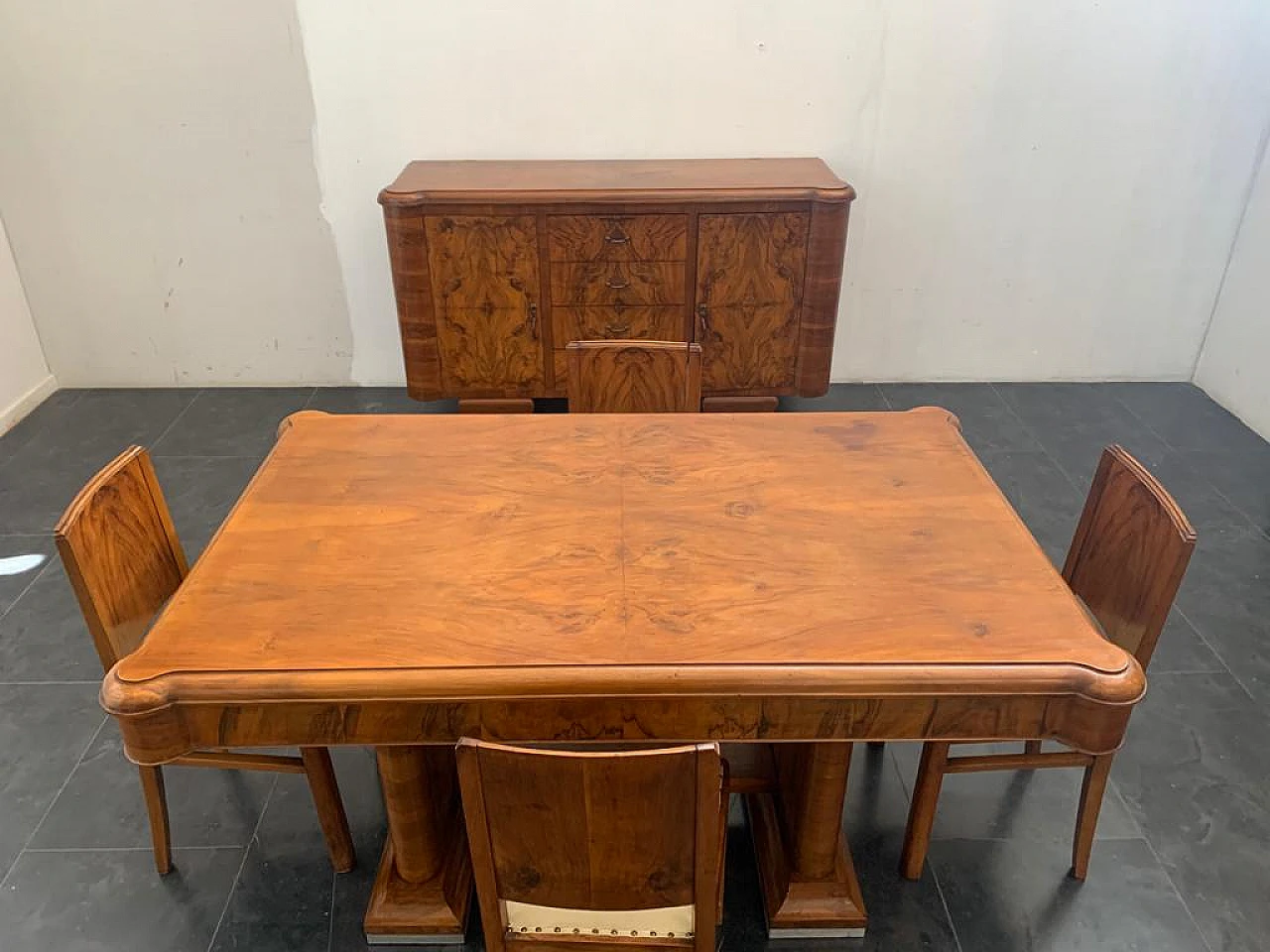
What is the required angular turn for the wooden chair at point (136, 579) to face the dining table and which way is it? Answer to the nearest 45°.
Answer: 0° — it already faces it

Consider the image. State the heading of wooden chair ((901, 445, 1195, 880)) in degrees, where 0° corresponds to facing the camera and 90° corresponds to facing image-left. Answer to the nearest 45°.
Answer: approximately 45°

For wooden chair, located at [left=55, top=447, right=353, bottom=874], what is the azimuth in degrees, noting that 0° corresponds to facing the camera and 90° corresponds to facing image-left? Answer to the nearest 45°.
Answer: approximately 315°

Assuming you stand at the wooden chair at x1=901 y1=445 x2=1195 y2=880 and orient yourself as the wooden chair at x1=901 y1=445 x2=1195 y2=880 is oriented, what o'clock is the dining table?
The dining table is roughly at 12 o'clock from the wooden chair.
